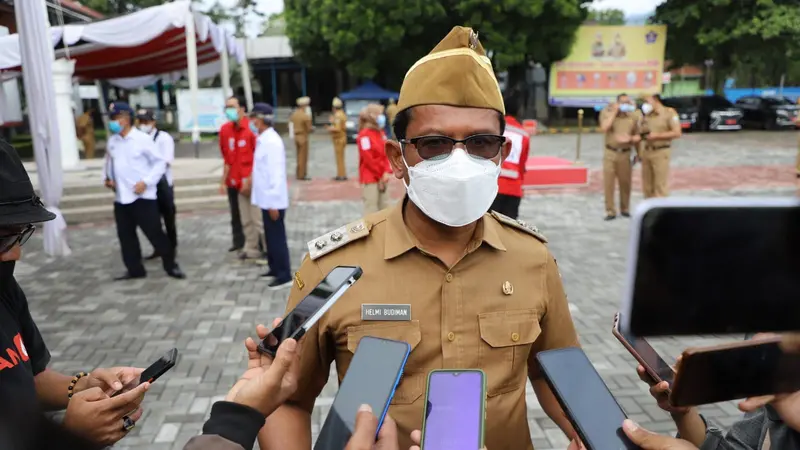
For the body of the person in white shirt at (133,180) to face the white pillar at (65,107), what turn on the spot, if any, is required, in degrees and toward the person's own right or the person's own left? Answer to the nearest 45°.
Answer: approximately 135° to the person's own right

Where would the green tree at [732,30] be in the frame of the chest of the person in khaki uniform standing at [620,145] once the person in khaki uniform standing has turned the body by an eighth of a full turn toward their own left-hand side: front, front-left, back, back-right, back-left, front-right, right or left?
back-left

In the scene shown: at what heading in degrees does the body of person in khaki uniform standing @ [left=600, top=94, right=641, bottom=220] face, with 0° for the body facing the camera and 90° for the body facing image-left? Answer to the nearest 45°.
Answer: approximately 0°

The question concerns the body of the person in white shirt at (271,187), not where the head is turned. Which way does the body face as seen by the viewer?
to the viewer's left

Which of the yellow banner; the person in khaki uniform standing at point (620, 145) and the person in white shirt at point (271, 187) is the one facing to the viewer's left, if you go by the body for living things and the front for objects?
the person in white shirt

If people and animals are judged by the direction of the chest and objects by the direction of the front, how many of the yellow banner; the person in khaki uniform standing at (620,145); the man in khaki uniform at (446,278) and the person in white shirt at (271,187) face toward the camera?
3

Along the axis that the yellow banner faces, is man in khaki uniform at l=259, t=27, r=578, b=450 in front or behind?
in front

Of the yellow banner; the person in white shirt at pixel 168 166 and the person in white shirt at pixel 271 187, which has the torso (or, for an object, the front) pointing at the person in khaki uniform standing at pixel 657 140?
the yellow banner

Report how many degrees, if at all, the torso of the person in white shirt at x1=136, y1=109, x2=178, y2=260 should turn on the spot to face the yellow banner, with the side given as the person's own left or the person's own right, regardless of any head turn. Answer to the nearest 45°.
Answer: approximately 180°
